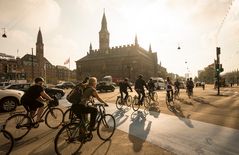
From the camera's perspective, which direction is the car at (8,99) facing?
to the viewer's right

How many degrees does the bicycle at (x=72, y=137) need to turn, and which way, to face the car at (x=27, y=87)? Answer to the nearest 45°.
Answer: approximately 45° to its left

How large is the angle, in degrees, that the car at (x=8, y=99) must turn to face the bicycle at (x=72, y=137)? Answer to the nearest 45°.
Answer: approximately 90° to its right

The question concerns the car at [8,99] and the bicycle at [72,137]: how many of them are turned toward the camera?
0

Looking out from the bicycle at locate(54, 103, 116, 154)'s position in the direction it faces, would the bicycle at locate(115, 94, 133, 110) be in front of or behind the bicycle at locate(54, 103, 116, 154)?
in front
